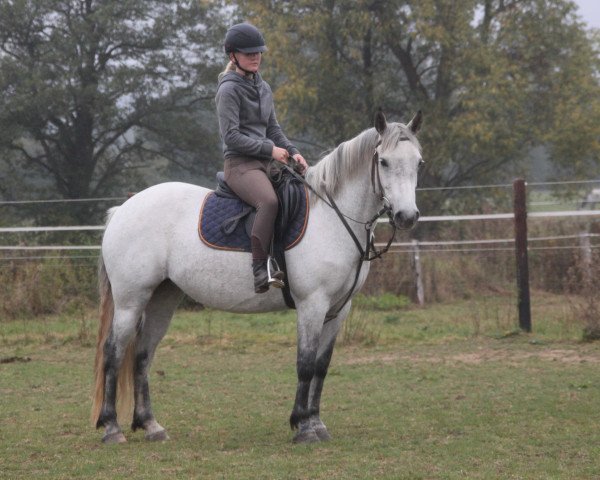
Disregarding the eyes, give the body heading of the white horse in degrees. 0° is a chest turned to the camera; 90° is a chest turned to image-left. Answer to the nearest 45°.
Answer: approximately 270°

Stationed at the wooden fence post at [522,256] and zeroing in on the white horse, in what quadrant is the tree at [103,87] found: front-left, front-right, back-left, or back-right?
back-right

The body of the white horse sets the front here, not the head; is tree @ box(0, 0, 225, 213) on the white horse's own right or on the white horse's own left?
on the white horse's own left

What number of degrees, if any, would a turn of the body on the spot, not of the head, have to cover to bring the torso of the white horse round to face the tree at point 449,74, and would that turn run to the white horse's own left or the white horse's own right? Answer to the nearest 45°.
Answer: approximately 90° to the white horse's own left

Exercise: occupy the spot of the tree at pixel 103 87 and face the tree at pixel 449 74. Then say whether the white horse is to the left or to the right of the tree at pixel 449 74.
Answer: right

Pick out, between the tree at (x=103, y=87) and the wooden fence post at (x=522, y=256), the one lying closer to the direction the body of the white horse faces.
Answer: the wooden fence post

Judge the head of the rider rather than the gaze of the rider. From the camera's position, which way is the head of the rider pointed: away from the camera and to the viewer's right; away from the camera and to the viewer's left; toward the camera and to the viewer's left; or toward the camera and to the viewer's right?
toward the camera and to the viewer's right

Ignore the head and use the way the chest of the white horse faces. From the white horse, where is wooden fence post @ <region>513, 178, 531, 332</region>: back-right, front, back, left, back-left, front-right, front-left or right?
front-left
